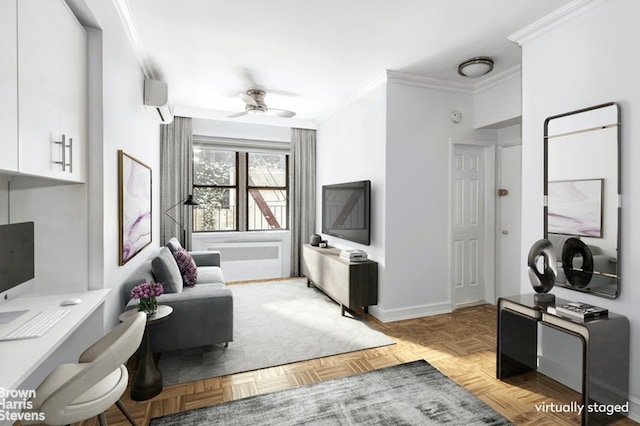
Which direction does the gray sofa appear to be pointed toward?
to the viewer's right

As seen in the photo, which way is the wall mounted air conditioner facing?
to the viewer's right

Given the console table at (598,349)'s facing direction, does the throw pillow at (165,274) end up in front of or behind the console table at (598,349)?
in front

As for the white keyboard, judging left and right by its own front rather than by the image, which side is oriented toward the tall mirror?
front

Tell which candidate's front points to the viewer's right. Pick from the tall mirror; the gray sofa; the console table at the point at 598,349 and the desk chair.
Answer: the gray sofa

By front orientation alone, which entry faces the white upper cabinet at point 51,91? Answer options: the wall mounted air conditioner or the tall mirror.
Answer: the tall mirror

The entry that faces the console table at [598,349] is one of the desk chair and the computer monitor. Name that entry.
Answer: the computer monitor

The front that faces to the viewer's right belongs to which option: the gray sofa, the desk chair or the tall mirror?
the gray sofa

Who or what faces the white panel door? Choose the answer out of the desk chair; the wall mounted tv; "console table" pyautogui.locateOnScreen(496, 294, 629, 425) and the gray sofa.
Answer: the gray sofa

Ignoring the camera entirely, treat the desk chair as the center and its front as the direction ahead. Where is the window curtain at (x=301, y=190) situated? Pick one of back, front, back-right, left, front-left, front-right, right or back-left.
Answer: back-right

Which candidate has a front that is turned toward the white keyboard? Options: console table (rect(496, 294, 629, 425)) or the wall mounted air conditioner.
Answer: the console table

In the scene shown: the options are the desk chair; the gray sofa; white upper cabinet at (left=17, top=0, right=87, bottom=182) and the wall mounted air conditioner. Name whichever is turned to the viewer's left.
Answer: the desk chair

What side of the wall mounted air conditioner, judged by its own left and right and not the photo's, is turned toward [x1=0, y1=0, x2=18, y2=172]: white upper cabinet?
right

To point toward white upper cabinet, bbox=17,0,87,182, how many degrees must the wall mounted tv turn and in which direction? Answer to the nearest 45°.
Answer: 0° — it already faces it
